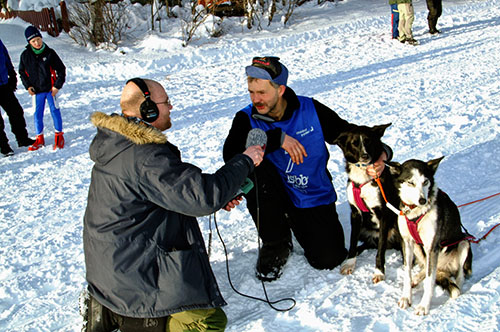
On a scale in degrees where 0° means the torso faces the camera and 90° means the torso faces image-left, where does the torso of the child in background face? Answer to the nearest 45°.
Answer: approximately 0°

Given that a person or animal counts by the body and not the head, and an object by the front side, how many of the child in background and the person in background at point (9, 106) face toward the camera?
1

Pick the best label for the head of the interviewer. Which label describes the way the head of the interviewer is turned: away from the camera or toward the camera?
away from the camera

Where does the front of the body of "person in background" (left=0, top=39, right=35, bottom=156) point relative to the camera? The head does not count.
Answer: to the viewer's right

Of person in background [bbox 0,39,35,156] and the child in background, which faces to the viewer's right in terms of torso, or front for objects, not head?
the person in background

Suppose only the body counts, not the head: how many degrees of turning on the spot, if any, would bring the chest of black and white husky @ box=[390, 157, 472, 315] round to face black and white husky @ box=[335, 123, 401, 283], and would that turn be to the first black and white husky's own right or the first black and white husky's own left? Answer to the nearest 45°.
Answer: approximately 90° to the first black and white husky's own right

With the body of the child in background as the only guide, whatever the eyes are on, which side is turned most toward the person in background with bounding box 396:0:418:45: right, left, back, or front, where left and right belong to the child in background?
left
